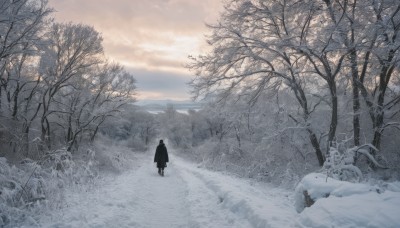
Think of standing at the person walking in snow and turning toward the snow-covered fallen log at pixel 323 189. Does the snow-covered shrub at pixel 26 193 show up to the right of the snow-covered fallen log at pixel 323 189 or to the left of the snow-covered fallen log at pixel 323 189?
right

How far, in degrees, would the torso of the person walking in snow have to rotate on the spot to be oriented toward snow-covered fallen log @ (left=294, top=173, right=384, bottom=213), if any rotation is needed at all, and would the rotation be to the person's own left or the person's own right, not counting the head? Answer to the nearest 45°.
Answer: approximately 180°

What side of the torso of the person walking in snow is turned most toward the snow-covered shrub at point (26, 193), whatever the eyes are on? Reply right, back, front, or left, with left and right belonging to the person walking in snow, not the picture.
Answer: back

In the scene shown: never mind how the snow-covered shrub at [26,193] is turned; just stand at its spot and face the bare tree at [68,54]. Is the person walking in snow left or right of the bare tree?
right

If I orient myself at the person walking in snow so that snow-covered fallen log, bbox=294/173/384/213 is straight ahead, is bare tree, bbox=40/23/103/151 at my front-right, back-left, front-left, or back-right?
back-right

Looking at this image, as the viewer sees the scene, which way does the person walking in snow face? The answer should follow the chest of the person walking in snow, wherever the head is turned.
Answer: away from the camera

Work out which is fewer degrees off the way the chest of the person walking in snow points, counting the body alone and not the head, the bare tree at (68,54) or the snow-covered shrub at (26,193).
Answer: the bare tree

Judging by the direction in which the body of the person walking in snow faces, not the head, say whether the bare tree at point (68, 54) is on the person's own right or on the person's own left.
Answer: on the person's own left

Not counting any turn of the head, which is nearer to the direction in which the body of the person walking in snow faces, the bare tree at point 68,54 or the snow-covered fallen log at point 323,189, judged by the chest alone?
the bare tree
